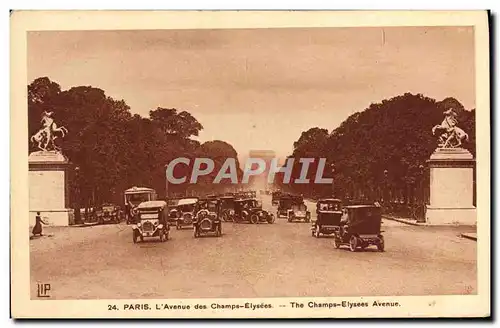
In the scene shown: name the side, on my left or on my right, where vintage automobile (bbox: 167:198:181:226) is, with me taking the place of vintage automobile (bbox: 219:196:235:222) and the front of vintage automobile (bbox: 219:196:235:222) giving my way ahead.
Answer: on my right

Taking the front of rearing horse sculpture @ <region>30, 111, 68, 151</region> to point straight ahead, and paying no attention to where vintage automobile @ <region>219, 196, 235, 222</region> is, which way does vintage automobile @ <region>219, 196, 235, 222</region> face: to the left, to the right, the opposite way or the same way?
to the right

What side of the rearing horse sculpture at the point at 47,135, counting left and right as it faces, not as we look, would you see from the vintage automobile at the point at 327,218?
front

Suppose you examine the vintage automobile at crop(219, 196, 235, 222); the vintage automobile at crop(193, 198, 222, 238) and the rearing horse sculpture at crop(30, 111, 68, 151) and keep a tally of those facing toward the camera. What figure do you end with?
2

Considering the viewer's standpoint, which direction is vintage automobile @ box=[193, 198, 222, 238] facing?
facing the viewer

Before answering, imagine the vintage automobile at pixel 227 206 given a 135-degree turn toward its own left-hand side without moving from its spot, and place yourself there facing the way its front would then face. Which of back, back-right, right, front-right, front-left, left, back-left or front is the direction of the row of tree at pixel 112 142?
front-left

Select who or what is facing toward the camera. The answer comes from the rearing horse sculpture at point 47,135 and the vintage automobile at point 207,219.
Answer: the vintage automobile

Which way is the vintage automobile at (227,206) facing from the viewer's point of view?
toward the camera

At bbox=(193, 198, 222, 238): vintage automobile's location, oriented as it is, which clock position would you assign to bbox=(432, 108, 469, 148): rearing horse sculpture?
The rearing horse sculpture is roughly at 9 o'clock from the vintage automobile.

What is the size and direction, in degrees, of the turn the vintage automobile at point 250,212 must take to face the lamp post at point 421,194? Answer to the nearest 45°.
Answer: approximately 45° to its left

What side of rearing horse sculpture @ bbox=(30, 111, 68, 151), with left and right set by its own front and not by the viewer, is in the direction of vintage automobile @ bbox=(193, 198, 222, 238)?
front

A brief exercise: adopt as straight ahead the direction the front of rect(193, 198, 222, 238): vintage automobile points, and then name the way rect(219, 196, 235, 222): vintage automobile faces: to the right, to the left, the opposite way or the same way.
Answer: the same way

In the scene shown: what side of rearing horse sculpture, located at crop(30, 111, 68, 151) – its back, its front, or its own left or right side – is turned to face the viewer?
right

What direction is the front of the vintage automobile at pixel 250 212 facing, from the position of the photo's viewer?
facing the viewer and to the right of the viewer

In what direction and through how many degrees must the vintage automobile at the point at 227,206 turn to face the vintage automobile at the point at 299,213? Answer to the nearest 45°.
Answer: approximately 90° to its left
